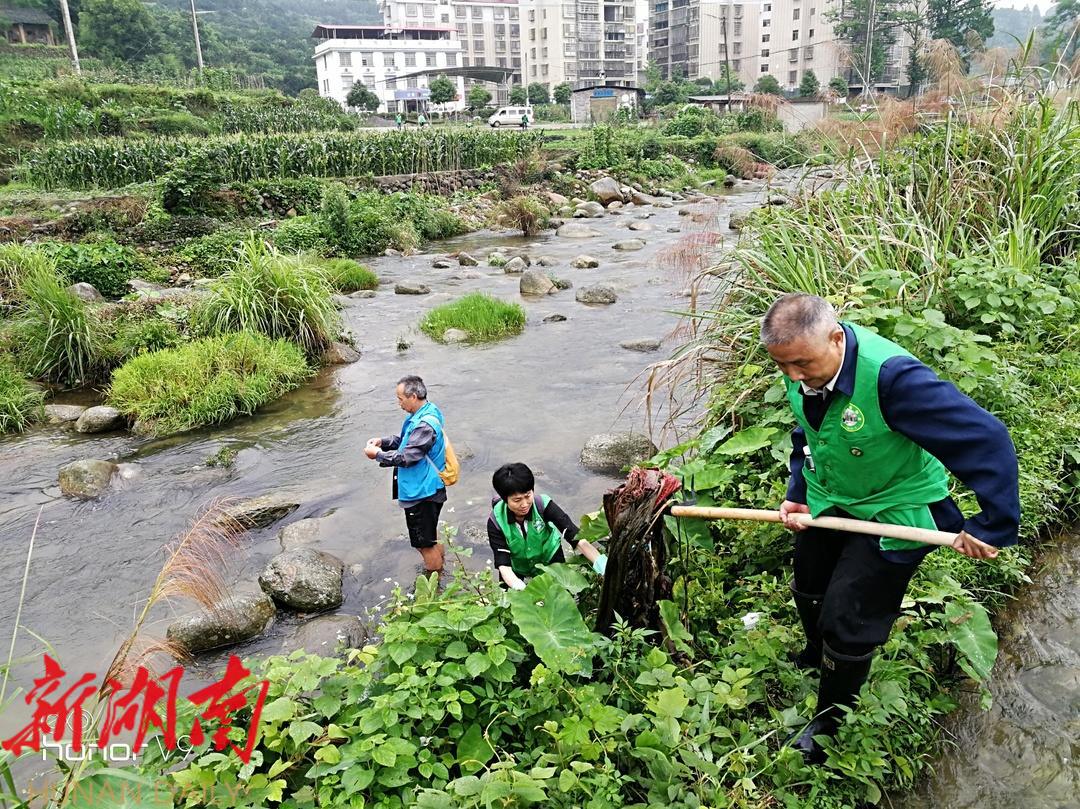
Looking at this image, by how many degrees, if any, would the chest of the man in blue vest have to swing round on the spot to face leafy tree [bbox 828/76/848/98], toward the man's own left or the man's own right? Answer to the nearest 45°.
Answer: approximately 135° to the man's own right

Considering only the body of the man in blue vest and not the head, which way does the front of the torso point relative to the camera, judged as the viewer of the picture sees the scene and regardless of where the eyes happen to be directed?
to the viewer's left

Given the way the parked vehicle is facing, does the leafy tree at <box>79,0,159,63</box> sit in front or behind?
in front

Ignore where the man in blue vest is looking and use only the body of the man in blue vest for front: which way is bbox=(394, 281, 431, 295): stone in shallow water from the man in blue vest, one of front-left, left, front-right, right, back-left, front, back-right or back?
right

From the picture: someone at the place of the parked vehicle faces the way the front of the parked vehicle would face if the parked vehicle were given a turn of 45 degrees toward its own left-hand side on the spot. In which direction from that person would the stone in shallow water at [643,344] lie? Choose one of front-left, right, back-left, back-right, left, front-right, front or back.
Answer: front-left

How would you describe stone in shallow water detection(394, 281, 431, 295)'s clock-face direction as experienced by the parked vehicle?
The stone in shallow water is roughly at 9 o'clock from the parked vehicle.

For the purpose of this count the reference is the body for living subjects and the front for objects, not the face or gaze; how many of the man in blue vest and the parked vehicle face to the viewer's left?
2

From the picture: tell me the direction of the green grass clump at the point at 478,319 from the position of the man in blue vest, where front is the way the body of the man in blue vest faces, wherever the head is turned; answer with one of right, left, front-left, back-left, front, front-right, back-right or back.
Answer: right

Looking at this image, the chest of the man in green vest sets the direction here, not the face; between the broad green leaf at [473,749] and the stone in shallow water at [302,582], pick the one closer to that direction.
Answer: the broad green leaf

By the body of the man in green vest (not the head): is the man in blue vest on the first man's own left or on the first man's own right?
on the first man's own right

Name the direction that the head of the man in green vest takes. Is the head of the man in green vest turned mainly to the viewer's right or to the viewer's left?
to the viewer's left

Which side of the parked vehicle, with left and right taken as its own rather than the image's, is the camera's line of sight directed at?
left
